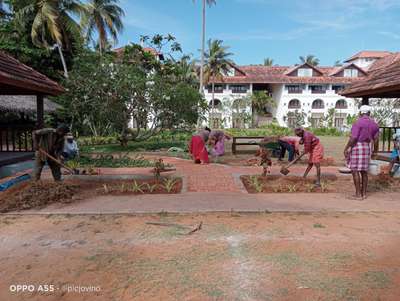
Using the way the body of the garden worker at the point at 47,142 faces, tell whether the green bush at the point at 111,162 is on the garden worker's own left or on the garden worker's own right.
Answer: on the garden worker's own left

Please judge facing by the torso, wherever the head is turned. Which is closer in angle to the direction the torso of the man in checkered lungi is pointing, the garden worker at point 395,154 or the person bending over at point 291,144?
the person bending over

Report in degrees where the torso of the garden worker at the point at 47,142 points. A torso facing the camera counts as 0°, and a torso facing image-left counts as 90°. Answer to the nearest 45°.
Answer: approximately 270°

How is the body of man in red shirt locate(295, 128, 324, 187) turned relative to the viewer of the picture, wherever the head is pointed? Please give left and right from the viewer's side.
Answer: facing to the left of the viewer

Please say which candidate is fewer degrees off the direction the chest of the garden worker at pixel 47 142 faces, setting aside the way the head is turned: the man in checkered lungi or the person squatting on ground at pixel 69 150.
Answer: the man in checkered lungi

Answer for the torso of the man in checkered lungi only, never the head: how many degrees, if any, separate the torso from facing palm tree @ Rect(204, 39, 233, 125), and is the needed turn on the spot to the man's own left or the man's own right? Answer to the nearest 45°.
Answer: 0° — they already face it
